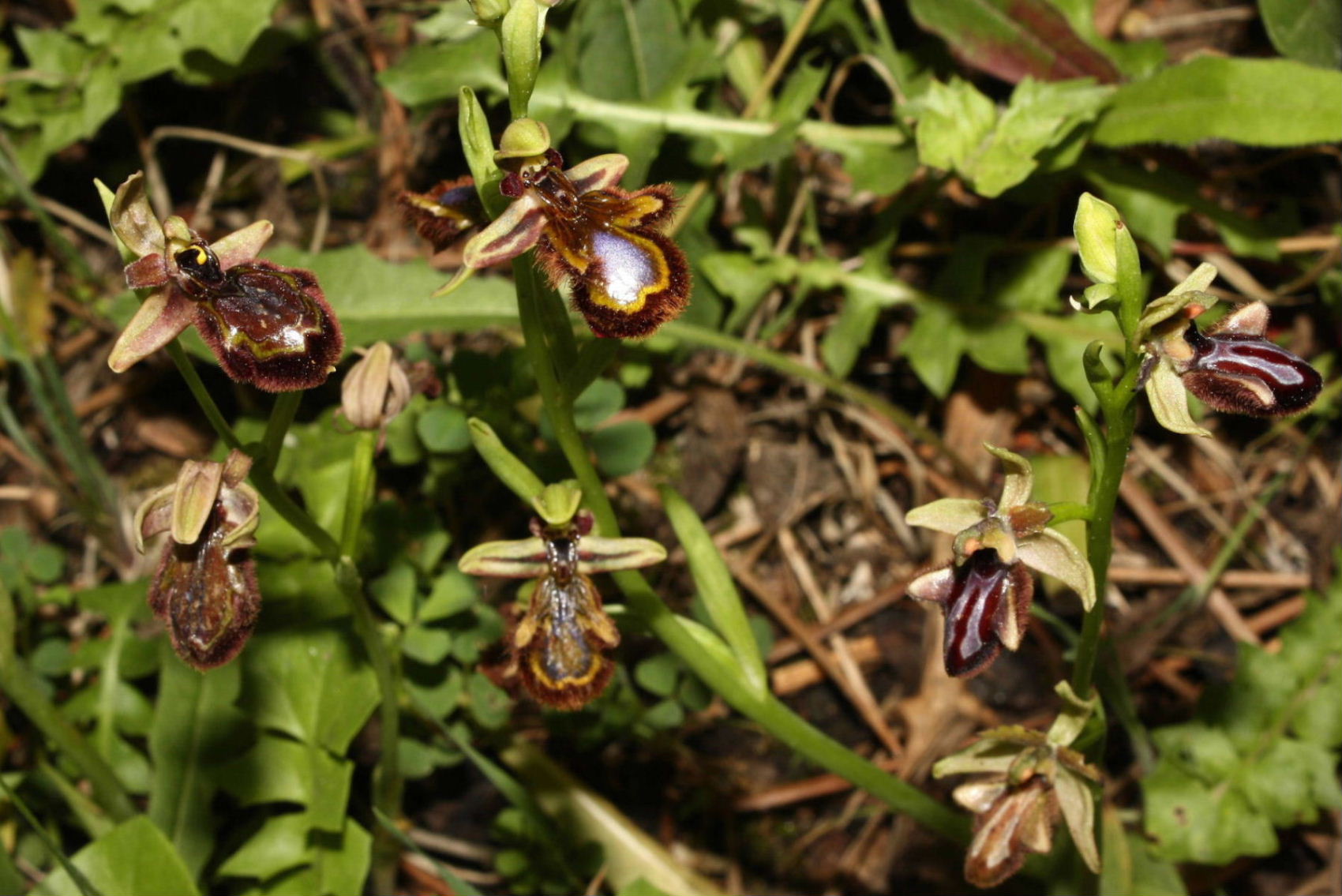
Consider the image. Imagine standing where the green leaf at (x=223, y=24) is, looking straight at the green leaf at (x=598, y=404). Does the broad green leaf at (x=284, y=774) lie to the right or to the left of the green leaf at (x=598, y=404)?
right

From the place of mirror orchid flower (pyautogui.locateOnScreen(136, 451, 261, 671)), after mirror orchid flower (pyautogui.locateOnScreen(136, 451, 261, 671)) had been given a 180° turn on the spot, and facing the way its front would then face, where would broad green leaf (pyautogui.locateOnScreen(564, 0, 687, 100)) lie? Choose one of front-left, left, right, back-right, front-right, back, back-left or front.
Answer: front-right

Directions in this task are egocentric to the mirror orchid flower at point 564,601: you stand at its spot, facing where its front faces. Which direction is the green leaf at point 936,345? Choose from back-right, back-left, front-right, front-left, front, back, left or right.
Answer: back-left

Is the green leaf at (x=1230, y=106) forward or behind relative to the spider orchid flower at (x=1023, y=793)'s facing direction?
behind

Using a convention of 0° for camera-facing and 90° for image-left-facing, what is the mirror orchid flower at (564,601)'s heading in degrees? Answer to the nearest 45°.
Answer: approximately 0°

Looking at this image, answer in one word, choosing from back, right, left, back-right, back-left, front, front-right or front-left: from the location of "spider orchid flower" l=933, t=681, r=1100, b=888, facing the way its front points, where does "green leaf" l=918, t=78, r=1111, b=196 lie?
back-right

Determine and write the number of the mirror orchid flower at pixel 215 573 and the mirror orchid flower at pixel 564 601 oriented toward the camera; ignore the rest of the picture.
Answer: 2

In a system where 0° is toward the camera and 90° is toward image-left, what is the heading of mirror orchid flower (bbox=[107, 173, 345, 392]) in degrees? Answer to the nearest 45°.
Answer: approximately 315°
